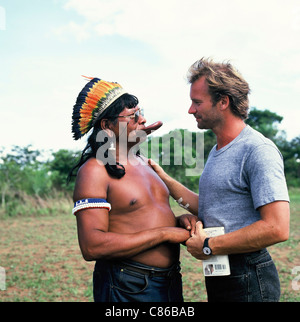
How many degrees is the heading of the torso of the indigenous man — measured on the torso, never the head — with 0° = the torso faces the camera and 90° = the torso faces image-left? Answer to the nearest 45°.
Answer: approximately 315°

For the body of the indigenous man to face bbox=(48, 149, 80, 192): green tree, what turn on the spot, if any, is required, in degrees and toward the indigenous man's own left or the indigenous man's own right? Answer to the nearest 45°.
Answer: approximately 135° to the indigenous man's own left

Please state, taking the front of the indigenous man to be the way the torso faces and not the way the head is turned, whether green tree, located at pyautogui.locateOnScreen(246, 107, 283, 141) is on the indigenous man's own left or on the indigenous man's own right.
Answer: on the indigenous man's own left

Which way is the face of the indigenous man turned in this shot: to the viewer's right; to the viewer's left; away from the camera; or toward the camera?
to the viewer's right
